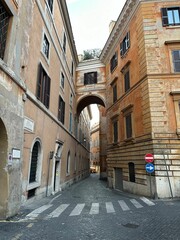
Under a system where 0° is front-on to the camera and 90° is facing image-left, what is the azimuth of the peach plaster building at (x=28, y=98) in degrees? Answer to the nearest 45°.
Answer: approximately 270°

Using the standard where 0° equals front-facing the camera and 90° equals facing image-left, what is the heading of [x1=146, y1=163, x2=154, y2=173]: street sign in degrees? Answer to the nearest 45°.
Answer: approximately 0°

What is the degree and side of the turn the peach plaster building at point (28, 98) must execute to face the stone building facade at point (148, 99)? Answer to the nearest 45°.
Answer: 0° — it already faces it

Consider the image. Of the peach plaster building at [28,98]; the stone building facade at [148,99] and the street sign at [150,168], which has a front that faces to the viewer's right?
the peach plaster building at [28,98]

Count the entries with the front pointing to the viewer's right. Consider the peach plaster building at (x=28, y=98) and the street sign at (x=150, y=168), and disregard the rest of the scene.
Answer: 1

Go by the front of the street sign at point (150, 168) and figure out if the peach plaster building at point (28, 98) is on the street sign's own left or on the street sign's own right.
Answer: on the street sign's own right
